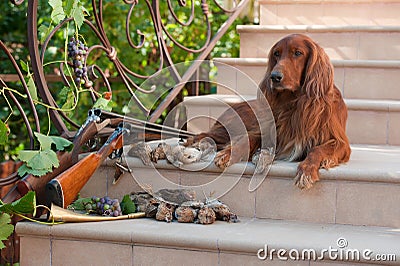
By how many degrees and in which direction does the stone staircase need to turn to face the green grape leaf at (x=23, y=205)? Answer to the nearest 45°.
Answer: approximately 90° to its right

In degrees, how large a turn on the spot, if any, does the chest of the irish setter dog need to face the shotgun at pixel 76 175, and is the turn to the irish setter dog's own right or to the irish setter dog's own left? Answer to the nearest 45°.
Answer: approximately 90° to the irish setter dog's own right

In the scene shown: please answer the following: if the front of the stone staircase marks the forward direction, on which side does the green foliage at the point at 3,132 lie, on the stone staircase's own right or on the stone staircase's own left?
on the stone staircase's own right

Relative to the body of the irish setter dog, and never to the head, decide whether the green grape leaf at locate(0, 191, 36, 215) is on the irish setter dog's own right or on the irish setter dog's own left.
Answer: on the irish setter dog's own right

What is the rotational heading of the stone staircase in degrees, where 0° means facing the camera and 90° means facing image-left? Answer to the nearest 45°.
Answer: approximately 0°
